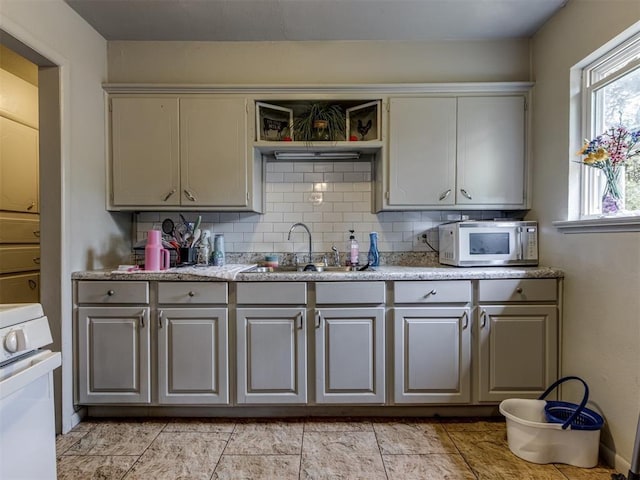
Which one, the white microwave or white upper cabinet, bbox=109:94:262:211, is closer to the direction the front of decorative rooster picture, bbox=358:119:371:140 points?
the white upper cabinet

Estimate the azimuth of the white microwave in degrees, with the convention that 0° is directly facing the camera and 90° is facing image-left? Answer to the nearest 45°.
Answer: approximately 0°

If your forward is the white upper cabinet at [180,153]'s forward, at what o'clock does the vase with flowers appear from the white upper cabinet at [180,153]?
The vase with flowers is roughly at 10 o'clock from the white upper cabinet.

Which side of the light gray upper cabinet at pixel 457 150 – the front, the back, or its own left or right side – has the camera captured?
front

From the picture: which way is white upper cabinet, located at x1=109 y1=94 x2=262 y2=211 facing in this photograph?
toward the camera

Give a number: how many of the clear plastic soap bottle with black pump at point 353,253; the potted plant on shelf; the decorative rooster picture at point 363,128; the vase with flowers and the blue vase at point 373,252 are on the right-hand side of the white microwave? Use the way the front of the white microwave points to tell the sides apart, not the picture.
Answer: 4
